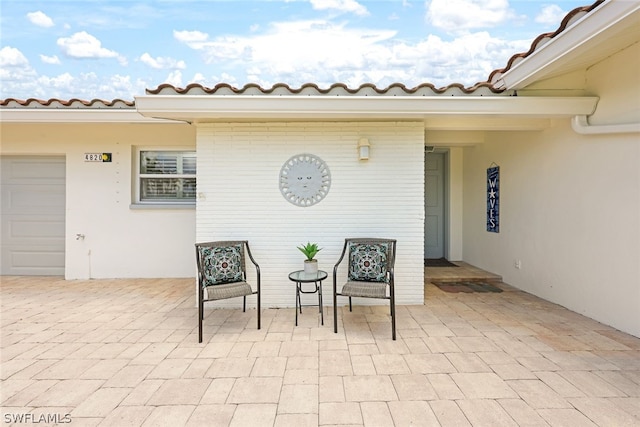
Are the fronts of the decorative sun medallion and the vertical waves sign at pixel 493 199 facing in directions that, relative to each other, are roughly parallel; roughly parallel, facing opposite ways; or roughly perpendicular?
roughly perpendicular

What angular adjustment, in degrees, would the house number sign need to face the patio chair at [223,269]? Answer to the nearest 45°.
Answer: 0° — it already faces it

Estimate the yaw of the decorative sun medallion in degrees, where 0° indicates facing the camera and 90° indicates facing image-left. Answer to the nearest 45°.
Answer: approximately 0°

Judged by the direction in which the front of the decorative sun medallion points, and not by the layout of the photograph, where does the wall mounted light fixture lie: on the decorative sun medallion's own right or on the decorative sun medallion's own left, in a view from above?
on the decorative sun medallion's own left

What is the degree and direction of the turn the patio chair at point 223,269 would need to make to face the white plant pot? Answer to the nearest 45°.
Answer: approximately 45° to its left

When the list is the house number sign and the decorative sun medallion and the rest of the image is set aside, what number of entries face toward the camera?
2

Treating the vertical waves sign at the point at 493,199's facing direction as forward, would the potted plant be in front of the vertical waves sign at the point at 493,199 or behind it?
in front

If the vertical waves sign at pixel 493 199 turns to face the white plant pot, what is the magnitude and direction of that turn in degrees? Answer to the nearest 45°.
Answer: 0° — it already faces it

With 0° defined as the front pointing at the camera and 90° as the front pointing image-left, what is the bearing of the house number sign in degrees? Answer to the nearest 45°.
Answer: approximately 0°
